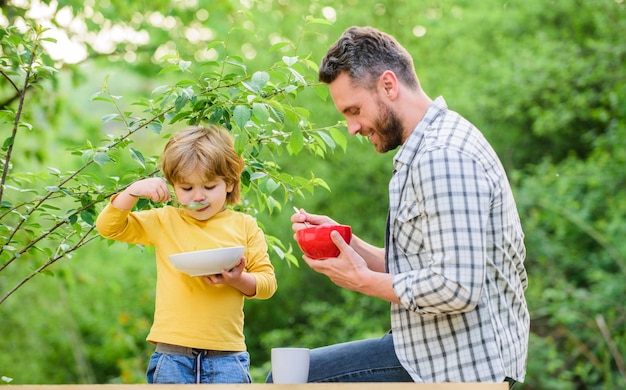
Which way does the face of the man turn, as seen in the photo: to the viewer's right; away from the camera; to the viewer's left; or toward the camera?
to the viewer's left

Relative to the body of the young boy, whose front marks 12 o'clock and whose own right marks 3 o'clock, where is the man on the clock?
The man is roughly at 10 o'clock from the young boy.

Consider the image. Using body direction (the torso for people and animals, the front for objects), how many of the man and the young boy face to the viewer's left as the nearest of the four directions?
1

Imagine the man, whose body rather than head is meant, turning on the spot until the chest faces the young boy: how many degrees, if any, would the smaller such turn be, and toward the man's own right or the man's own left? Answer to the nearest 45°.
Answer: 0° — they already face them

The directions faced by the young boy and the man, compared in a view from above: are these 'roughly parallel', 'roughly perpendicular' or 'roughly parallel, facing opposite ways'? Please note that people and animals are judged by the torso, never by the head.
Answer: roughly perpendicular

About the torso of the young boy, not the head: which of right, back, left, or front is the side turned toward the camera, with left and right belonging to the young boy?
front

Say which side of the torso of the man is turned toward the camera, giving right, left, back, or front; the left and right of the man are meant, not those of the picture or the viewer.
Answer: left

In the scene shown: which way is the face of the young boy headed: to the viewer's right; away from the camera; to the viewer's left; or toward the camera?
toward the camera
